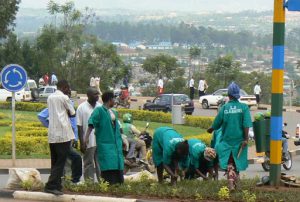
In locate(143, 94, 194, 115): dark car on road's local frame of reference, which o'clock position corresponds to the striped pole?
The striped pole is roughly at 9 o'clock from the dark car on road.

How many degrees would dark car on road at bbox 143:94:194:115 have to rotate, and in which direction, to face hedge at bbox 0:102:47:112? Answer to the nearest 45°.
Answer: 0° — it already faces it

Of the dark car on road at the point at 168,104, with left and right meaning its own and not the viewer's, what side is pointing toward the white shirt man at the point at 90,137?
left

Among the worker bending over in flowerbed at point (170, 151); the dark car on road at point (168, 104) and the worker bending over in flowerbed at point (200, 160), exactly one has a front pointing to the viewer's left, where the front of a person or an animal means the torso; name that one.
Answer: the dark car on road

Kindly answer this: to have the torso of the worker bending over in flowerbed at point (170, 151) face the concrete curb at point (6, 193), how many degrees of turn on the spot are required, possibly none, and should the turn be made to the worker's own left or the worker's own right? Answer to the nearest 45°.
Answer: approximately 135° to the worker's own right

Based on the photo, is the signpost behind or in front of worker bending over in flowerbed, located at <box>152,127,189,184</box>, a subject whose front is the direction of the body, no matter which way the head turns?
behind

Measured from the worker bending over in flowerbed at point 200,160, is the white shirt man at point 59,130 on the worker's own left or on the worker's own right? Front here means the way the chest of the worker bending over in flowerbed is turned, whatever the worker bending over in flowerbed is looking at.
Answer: on the worker's own right

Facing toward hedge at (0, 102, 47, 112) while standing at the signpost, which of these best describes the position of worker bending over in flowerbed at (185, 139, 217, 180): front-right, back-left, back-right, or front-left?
back-right

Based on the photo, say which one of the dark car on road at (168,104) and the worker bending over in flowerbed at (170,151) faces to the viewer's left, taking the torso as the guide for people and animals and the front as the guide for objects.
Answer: the dark car on road

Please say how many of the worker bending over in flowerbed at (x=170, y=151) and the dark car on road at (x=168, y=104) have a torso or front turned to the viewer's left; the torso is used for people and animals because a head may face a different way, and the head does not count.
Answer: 1

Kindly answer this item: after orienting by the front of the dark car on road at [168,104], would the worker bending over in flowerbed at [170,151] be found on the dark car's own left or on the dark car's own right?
on the dark car's own left

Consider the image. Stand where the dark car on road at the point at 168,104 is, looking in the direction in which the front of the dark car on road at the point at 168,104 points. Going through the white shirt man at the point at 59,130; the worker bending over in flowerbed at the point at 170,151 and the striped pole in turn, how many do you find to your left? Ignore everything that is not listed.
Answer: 3

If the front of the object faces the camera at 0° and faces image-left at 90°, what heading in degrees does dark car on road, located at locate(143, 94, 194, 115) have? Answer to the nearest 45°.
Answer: approximately 90°
